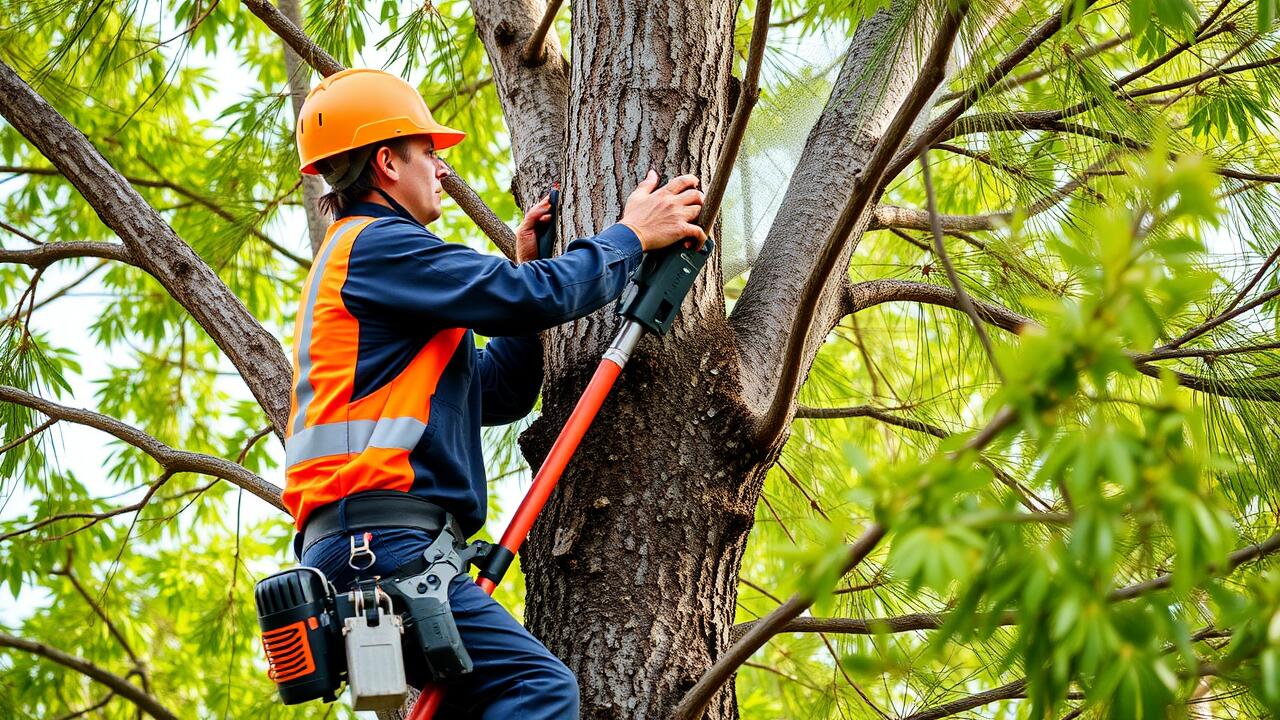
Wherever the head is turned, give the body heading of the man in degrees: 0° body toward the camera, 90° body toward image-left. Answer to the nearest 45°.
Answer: approximately 270°

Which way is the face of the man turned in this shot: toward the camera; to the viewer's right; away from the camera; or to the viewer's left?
to the viewer's right
